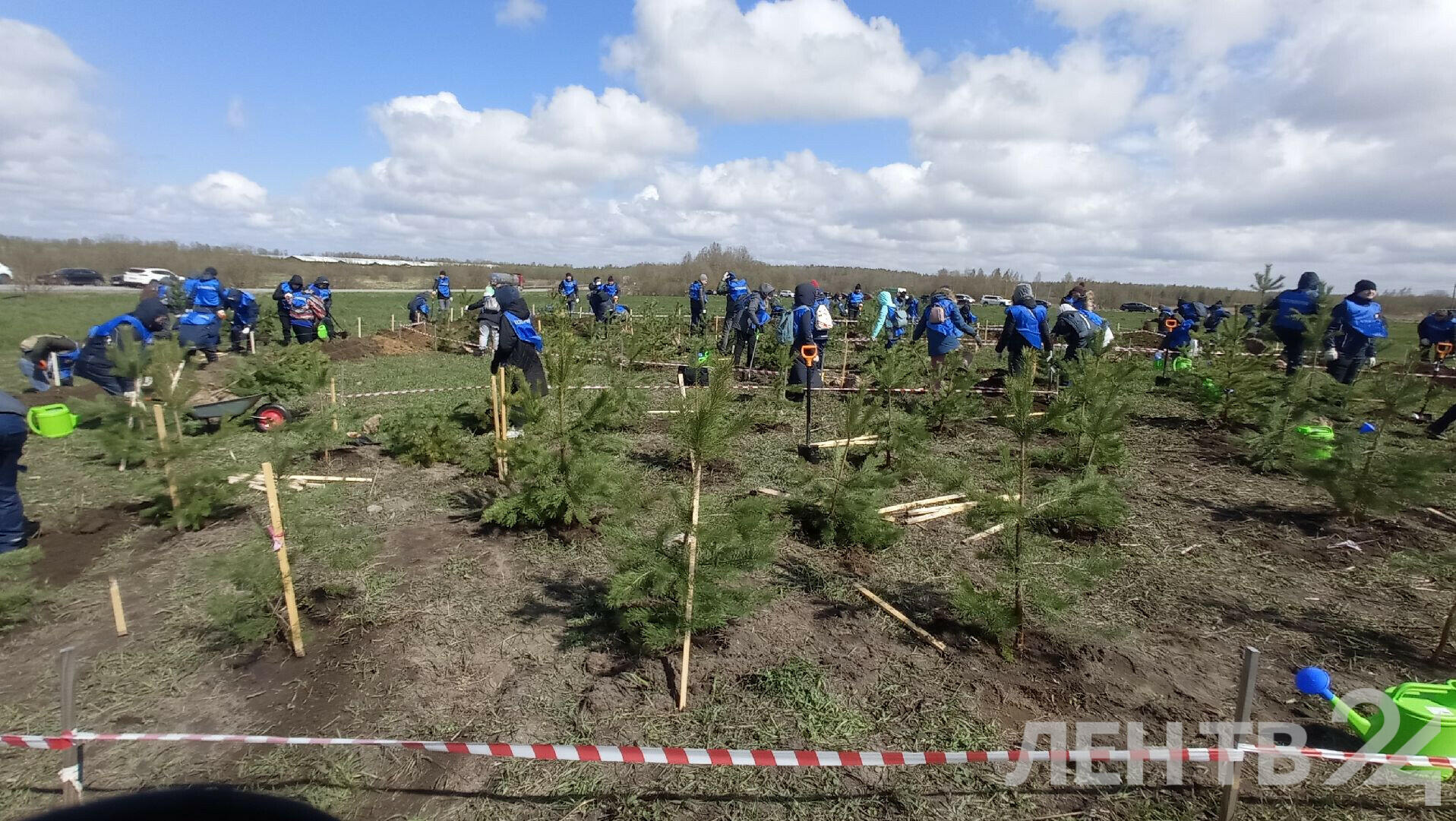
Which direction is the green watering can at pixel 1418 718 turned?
to the viewer's left

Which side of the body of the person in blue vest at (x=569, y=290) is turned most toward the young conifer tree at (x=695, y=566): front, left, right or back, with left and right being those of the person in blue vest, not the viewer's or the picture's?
front

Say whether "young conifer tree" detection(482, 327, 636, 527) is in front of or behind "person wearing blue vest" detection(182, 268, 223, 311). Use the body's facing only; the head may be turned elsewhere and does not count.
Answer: behind

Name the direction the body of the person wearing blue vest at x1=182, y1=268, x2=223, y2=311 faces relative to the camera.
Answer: away from the camera

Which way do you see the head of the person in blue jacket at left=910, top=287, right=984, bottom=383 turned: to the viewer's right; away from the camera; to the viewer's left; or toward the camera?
away from the camera
